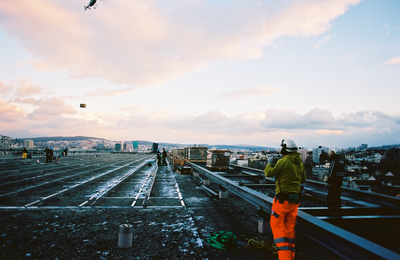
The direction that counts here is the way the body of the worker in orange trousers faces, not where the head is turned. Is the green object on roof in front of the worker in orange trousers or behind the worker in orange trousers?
in front

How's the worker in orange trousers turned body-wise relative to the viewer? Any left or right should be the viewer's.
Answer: facing away from the viewer and to the left of the viewer

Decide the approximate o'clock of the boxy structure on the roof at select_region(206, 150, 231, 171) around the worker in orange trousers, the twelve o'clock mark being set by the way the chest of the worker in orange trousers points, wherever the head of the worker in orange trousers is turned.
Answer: The boxy structure on the roof is roughly at 1 o'clock from the worker in orange trousers.
